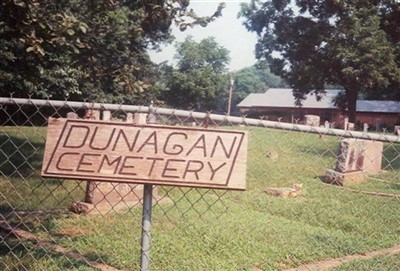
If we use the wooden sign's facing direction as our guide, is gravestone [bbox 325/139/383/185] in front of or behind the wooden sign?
behind

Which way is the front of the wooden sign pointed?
toward the camera

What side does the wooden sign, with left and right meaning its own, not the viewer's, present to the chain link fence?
back

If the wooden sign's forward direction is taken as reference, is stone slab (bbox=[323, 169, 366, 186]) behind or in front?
behind
